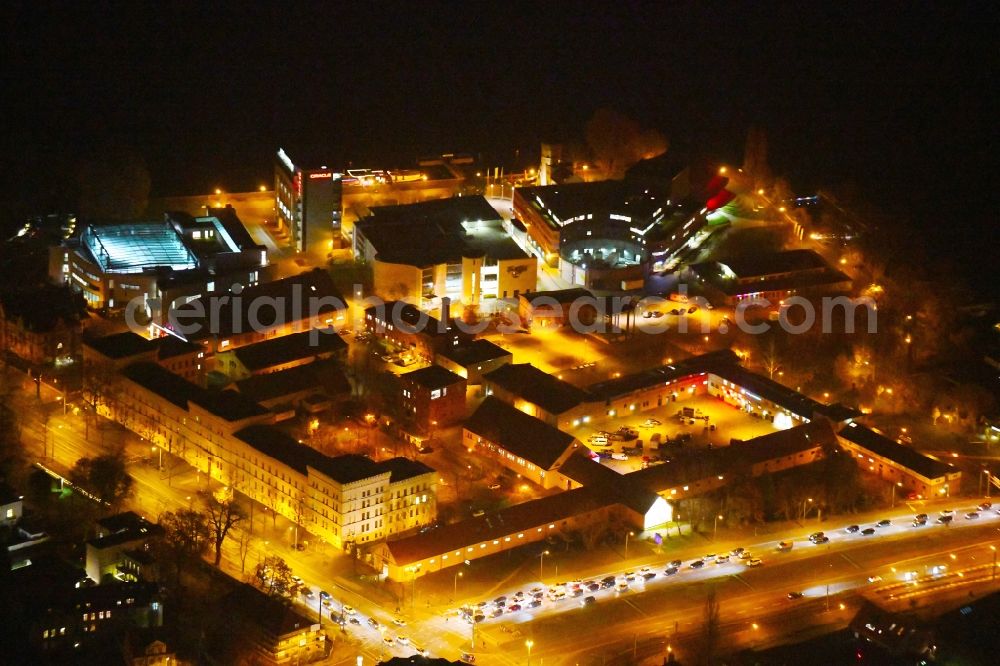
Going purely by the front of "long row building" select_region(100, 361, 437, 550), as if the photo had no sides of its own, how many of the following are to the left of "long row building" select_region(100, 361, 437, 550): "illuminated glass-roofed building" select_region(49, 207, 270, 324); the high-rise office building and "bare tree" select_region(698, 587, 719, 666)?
1

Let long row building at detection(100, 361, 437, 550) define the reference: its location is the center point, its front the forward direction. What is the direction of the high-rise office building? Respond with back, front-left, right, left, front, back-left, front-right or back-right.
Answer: back-right

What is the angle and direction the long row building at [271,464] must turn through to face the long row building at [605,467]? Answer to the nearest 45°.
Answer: approximately 135° to its left

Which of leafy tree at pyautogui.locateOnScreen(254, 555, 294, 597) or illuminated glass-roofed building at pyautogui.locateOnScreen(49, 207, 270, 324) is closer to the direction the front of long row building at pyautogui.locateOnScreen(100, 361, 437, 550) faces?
the leafy tree

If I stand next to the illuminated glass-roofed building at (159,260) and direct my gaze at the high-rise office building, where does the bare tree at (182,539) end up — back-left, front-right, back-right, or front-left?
back-right

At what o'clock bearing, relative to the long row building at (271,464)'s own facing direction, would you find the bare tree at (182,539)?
The bare tree is roughly at 12 o'clock from the long row building.

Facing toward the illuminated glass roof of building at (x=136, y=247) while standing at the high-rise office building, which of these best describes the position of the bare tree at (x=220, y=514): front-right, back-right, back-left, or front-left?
front-left

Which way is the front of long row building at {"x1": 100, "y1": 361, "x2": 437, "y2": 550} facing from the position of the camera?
facing the viewer and to the left of the viewer

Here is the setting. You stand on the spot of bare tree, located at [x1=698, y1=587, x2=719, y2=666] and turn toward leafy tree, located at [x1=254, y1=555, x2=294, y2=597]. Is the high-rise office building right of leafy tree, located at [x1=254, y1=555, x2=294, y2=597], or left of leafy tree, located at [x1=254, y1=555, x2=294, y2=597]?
right

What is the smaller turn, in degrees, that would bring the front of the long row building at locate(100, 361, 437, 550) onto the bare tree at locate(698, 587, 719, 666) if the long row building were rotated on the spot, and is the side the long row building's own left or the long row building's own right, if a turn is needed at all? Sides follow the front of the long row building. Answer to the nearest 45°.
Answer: approximately 90° to the long row building's own left

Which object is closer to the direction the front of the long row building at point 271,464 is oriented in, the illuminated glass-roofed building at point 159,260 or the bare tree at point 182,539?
the bare tree
